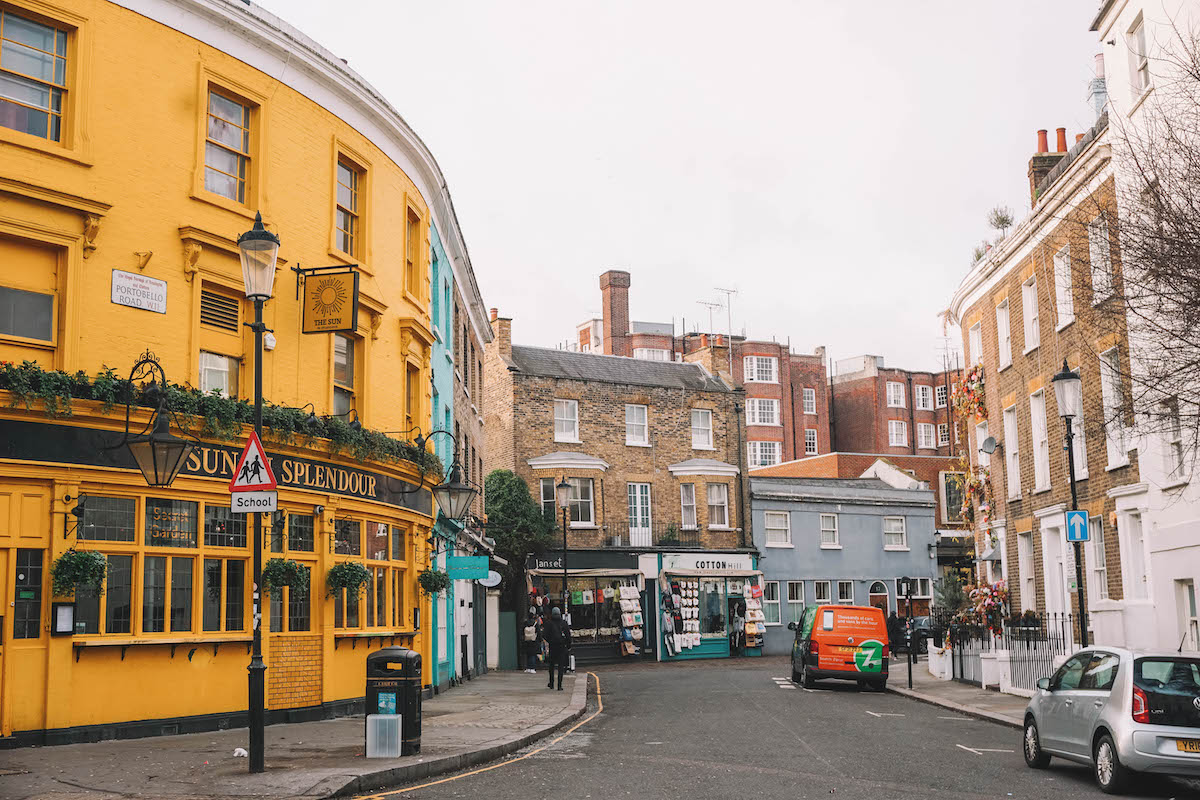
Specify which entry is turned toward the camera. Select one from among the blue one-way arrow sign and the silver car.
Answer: the blue one-way arrow sign

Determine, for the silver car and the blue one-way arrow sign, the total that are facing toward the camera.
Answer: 1

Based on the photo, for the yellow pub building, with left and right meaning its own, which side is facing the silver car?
front

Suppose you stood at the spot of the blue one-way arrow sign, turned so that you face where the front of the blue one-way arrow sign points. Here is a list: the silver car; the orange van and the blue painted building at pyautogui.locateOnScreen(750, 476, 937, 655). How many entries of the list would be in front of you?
1

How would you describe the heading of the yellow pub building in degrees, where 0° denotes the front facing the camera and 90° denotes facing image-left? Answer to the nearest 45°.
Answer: approximately 315°

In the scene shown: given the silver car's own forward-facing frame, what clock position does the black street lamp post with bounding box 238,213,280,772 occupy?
The black street lamp post is roughly at 10 o'clock from the silver car.

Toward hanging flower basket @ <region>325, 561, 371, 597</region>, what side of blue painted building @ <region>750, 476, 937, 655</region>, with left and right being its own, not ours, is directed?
front

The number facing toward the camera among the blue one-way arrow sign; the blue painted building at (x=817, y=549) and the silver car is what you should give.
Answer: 2

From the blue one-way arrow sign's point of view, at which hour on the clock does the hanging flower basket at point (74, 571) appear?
The hanging flower basket is roughly at 2 o'clock from the blue one-way arrow sign.

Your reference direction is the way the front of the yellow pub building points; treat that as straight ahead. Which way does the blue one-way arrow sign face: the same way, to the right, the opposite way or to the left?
to the right

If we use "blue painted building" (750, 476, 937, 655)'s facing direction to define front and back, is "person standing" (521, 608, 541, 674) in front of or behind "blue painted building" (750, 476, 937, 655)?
in front

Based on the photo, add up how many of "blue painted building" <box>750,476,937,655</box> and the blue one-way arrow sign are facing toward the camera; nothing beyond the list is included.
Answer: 2

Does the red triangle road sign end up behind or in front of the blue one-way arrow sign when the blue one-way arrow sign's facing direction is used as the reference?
in front

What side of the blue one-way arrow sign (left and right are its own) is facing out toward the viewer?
front

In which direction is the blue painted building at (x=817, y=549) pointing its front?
toward the camera

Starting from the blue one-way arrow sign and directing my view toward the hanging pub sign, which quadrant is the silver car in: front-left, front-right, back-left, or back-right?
front-left

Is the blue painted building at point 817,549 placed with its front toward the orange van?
yes

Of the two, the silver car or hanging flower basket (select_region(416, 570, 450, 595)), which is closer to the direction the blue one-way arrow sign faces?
the silver car

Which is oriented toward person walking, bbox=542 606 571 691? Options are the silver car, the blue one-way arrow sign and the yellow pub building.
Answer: the silver car

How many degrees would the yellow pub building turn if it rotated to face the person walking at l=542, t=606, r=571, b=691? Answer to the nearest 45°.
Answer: approximately 90° to its left
